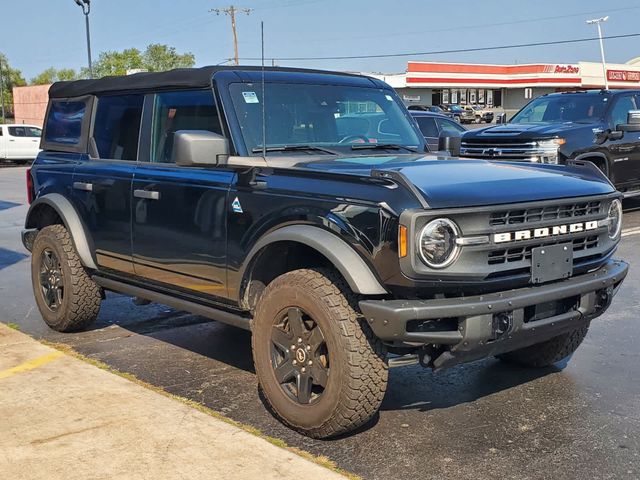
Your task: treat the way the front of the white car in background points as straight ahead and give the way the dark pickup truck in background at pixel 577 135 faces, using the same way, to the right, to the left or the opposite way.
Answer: the opposite way

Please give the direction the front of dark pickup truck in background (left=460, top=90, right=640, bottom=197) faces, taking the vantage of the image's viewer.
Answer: facing the viewer and to the left of the viewer

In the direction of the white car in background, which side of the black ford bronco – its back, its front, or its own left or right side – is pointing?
back

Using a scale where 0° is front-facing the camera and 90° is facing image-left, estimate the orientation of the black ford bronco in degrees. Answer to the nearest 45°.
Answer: approximately 315°

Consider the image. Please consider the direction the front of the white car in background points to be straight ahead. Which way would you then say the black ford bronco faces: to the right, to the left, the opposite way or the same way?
to the right

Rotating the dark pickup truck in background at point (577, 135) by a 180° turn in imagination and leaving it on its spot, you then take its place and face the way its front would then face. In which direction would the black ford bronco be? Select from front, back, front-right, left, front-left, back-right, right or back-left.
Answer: back-right

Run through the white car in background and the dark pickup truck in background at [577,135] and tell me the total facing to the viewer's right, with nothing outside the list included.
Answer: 1

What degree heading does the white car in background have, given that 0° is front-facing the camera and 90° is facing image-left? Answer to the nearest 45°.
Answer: approximately 270°

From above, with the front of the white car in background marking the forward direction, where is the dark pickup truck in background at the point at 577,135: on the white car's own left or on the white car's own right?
on the white car's own right
